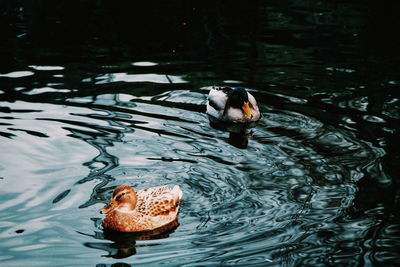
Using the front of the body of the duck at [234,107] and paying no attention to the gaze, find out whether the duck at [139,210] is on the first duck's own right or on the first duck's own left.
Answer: on the first duck's own right
